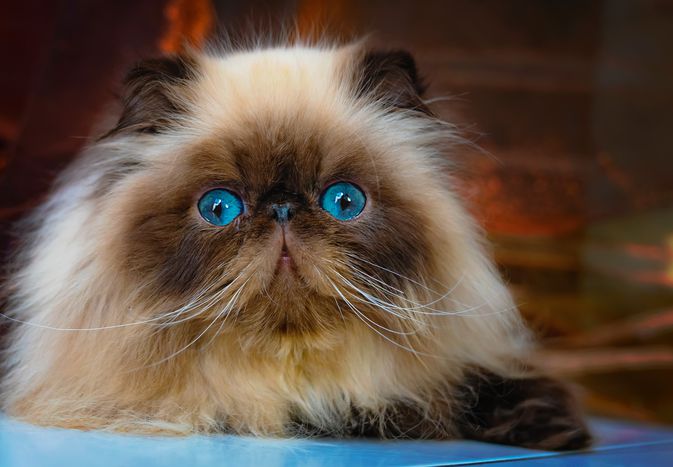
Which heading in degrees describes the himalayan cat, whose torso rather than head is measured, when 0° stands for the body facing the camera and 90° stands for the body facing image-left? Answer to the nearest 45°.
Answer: approximately 0°
